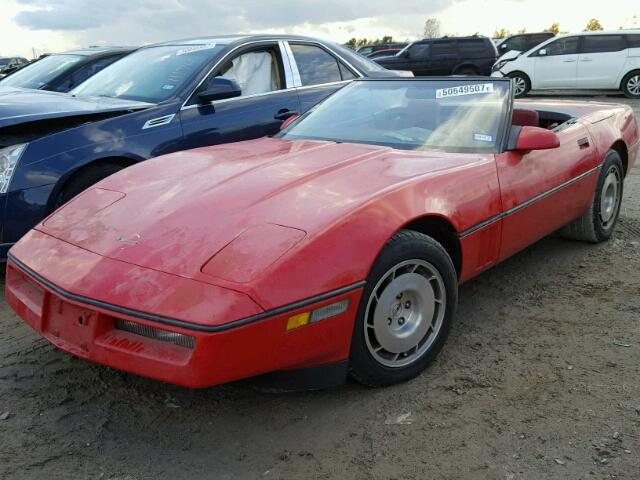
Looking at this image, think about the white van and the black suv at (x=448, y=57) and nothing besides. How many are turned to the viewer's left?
2

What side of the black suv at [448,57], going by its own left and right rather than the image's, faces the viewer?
left

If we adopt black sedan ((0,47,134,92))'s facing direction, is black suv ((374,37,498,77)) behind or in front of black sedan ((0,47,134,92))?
behind

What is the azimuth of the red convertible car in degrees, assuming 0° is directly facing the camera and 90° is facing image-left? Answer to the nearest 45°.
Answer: approximately 45°

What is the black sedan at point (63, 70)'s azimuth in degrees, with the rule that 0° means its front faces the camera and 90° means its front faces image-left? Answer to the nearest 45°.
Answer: approximately 45°

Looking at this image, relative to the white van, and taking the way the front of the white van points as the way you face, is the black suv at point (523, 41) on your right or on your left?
on your right

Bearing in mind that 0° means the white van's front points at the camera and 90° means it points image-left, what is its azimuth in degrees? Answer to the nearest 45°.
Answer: approximately 90°

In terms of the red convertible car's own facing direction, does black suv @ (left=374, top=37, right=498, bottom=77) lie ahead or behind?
behind
